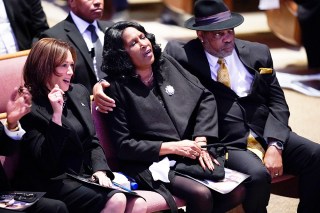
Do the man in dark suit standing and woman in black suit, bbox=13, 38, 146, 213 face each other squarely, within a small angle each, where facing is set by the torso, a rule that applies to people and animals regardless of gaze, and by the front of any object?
no

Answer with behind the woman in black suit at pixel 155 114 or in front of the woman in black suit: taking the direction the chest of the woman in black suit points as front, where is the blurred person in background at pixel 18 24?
behind

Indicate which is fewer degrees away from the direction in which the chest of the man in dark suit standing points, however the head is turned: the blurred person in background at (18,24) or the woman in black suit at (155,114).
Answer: the woman in black suit

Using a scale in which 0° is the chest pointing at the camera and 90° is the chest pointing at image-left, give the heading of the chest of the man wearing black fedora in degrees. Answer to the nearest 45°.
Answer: approximately 315°

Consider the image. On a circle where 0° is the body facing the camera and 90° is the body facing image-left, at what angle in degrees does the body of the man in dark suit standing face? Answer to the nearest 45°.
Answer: approximately 315°

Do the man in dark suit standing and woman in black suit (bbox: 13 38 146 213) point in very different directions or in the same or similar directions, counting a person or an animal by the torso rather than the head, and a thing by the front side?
same or similar directions

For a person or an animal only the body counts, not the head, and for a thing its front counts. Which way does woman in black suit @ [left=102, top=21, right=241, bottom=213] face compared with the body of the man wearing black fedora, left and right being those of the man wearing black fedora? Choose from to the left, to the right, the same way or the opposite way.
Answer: the same way

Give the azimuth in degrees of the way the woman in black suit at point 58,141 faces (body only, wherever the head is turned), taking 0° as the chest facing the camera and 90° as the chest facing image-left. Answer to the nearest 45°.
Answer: approximately 315°

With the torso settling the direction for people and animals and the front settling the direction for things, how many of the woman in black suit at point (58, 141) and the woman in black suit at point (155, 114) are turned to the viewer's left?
0

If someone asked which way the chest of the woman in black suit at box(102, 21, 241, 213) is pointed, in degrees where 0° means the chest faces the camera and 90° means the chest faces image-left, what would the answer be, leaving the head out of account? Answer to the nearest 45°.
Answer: approximately 315°

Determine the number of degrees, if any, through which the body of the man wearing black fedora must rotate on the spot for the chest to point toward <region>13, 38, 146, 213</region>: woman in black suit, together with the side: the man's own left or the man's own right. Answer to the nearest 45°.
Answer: approximately 90° to the man's own right

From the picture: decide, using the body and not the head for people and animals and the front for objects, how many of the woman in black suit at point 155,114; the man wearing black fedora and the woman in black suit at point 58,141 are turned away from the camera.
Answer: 0

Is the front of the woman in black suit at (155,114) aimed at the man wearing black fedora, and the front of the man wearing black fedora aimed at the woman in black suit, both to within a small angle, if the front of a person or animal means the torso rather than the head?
no

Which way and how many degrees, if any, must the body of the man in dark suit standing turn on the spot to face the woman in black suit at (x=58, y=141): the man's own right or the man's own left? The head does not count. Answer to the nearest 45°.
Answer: approximately 45° to the man's own right

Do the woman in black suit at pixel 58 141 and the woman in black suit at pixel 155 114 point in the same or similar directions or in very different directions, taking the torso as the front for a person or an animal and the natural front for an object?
same or similar directions

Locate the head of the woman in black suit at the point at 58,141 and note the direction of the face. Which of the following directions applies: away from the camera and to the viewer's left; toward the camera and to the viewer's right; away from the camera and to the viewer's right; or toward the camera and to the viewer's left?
toward the camera and to the viewer's right

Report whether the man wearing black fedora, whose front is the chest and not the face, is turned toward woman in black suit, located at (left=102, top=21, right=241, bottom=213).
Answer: no
